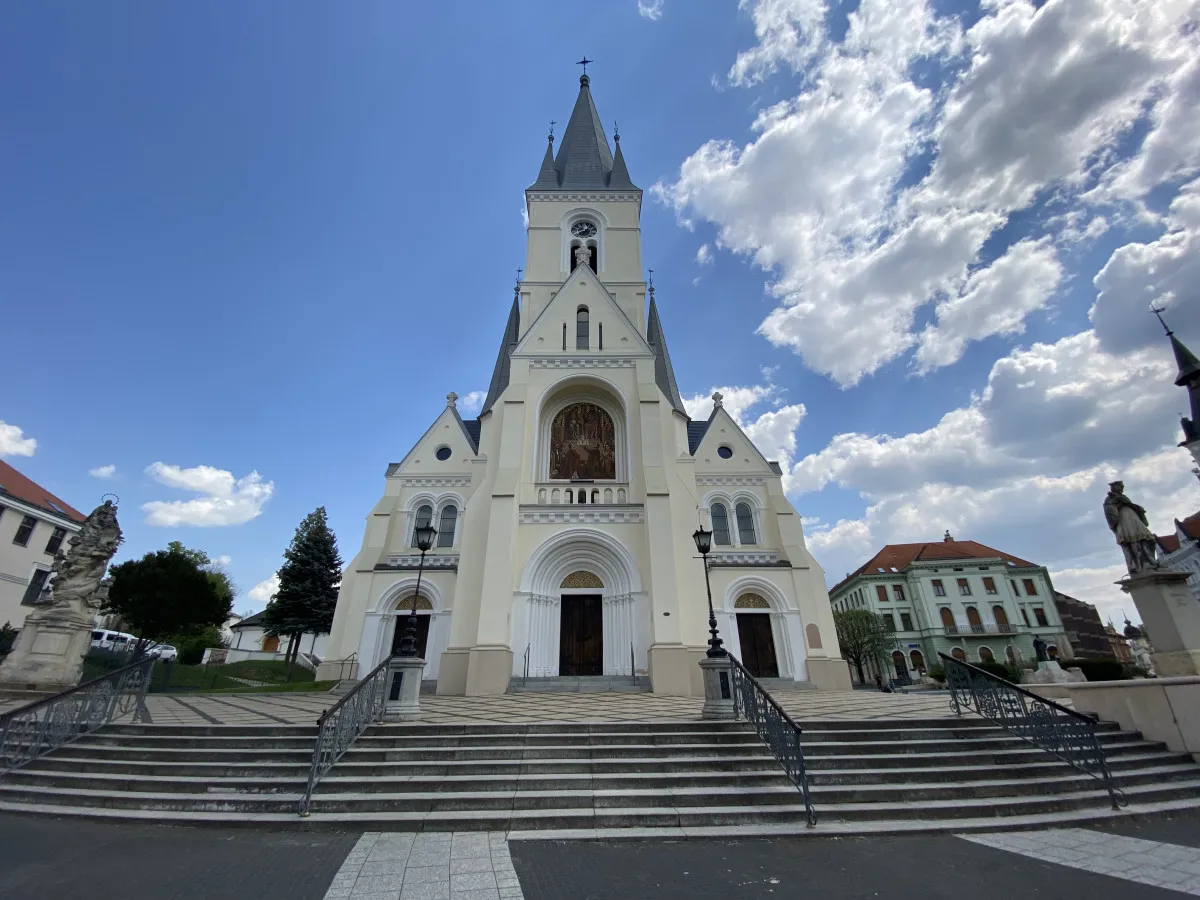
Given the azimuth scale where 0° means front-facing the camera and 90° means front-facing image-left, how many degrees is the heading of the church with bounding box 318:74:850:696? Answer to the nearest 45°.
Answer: approximately 0°

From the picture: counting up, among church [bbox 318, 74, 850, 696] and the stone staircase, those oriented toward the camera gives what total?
2

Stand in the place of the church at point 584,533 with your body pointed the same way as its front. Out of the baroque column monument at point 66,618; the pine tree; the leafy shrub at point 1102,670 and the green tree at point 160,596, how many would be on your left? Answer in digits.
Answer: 1

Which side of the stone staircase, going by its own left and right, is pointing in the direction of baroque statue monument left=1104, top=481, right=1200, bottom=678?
left

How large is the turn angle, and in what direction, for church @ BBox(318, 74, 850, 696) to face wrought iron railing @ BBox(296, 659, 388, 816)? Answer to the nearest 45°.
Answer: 0° — it already faces it

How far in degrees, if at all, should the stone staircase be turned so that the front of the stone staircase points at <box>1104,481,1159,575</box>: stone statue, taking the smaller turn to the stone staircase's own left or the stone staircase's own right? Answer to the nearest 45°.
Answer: approximately 90° to the stone staircase's own left

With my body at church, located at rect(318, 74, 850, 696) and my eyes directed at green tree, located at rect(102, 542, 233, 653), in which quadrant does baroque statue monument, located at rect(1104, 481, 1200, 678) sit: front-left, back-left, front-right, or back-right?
back-left

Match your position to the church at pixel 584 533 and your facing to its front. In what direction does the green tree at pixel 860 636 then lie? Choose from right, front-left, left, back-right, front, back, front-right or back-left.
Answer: back-left

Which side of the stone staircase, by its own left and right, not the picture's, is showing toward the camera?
front

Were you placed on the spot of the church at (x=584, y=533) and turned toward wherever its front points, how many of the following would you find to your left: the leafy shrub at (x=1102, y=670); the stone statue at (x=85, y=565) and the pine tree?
1

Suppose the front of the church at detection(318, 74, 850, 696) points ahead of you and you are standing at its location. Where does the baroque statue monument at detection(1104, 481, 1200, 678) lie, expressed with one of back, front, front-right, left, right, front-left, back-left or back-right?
front-left

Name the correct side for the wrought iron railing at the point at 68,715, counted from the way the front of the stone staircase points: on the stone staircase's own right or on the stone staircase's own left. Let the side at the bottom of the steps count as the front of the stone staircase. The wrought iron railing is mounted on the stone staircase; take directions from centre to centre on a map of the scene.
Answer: on the stone staircase's own right
